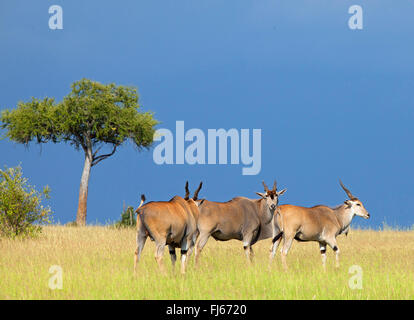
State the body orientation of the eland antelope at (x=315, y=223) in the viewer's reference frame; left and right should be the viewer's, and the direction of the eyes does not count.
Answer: facing to the right of the viewer

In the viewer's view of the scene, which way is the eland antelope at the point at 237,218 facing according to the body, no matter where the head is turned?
to the viewer's right

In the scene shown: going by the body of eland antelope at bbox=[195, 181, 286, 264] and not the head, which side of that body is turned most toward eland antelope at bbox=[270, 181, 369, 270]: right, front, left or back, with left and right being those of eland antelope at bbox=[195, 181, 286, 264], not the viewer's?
front

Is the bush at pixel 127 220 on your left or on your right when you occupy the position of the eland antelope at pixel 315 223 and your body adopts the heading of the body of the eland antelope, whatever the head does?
on your left

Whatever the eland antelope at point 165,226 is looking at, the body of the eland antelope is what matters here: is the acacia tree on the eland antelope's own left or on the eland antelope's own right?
on the eland antelope's own left

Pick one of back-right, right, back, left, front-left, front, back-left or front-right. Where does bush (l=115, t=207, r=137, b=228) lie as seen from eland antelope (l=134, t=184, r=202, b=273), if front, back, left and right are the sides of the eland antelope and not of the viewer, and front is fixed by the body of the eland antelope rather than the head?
front-left

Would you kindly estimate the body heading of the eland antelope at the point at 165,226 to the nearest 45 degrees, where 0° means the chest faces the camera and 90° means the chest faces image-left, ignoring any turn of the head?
approximately 225°

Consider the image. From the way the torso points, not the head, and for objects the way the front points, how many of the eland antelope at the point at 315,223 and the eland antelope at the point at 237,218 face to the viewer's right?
2

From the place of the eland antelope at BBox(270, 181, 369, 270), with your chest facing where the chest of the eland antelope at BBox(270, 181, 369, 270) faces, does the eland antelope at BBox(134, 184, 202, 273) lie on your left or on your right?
on your right

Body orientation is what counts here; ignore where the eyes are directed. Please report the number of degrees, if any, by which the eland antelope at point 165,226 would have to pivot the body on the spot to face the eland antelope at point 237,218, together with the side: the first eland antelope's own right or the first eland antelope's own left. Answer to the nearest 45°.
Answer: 0° — it already faces it
